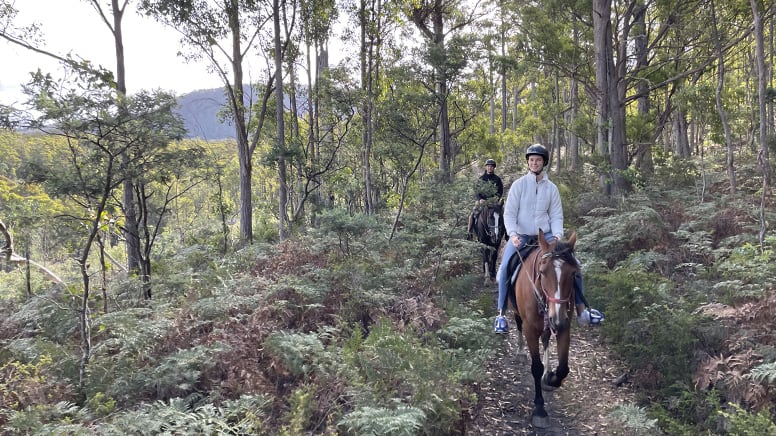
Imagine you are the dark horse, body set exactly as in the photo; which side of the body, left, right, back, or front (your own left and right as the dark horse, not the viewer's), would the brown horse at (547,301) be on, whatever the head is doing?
front

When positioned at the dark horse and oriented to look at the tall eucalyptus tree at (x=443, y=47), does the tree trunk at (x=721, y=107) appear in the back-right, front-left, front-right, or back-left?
front-right

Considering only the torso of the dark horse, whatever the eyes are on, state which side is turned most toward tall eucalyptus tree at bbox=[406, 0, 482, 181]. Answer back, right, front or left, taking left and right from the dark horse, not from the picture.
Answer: back

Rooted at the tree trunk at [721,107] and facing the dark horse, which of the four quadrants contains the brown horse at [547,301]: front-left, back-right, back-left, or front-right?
front-left

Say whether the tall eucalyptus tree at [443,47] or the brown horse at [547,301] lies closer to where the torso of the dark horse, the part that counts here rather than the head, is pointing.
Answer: the brown horse

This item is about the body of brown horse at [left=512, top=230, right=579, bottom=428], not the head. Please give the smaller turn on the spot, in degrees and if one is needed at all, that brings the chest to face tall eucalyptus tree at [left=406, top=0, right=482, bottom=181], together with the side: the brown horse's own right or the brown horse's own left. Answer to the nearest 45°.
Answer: approximately 180°

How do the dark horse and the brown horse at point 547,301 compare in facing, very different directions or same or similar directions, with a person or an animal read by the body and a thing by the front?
same or similar directions

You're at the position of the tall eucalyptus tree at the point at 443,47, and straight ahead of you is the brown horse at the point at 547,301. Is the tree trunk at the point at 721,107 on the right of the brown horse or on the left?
left

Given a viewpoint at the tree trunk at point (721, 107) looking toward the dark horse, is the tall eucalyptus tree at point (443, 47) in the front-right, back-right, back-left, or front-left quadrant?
front-right

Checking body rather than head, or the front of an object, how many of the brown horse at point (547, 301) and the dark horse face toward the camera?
2

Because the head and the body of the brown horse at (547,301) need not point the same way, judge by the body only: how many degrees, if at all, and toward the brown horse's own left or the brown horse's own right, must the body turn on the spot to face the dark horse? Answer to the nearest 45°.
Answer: approximately 180°

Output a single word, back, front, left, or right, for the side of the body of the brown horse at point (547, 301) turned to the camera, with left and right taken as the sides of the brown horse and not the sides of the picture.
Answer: front

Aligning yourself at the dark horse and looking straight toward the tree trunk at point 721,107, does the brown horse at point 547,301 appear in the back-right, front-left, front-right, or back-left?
back-right

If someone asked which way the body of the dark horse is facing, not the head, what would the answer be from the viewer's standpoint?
toward the camera
